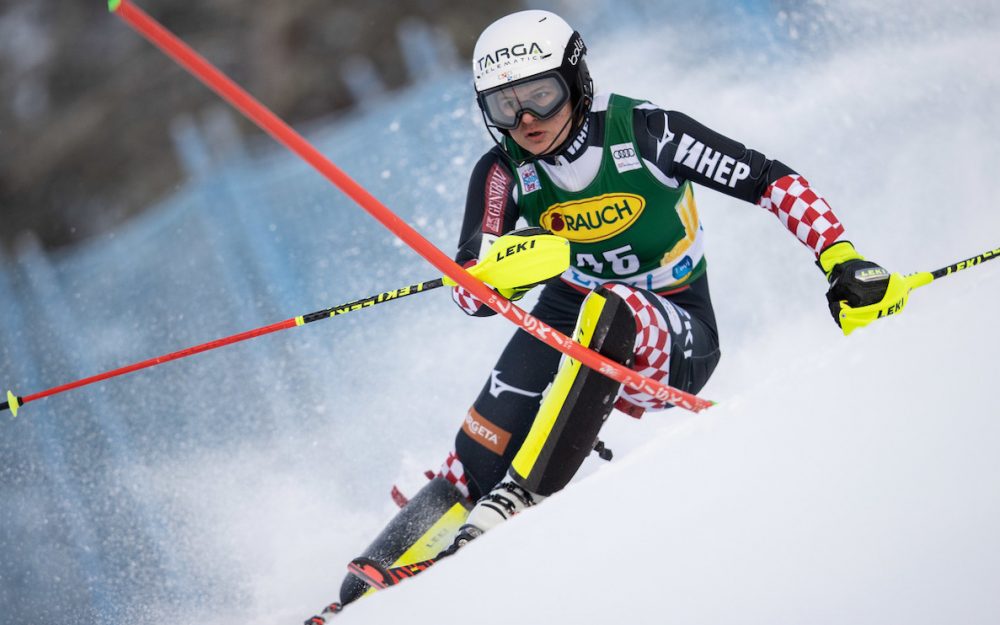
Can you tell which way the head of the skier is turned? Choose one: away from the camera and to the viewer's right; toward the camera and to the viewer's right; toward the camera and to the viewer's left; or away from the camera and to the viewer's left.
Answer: toward the camera and to the viewer's left

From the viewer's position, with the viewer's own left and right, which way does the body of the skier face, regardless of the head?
facing the viewer and to the left of the viewer
